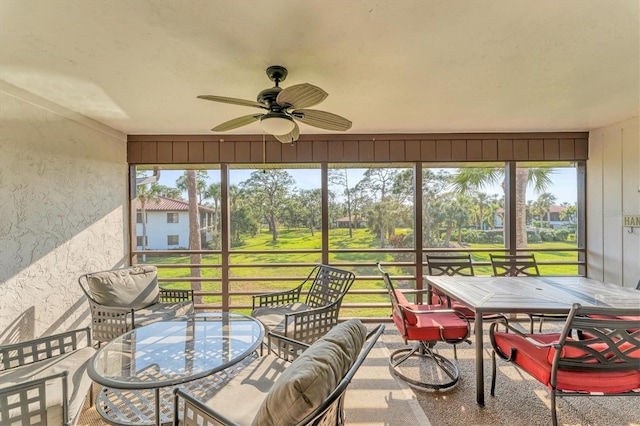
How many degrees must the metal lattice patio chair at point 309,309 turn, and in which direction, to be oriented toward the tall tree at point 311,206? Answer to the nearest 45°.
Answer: approximately 135° to its right

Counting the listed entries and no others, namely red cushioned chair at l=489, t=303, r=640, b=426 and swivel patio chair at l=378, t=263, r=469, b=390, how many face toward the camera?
0

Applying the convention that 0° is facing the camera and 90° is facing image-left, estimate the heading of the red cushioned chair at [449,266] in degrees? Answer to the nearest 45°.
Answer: approximately 0°

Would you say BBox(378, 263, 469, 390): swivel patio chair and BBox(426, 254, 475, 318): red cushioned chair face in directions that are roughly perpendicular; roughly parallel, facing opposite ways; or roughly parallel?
roughly perpendicular

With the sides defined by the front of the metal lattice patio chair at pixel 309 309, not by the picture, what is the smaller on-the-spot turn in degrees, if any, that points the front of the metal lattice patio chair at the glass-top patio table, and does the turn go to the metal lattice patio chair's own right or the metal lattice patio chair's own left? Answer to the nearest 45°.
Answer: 0° — it already faces it

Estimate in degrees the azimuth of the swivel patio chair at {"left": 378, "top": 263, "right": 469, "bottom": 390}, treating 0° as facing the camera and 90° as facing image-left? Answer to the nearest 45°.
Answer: approximately 270°

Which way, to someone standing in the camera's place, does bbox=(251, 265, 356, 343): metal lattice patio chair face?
facing the viewer and to the left of the viewer

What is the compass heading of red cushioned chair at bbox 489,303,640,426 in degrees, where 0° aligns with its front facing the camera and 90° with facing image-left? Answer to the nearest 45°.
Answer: approximately 135°

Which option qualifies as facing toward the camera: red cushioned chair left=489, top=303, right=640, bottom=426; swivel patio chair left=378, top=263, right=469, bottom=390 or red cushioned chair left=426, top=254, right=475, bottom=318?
red cushioned chair left=426, top=254, right=475, bottom=318

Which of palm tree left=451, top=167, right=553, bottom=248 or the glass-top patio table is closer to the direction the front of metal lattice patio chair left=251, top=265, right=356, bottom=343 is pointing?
the glass-top patio table

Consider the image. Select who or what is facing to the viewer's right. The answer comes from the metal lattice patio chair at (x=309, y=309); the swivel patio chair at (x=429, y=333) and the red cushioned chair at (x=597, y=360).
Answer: the swivel patio chair at (x=429, y=333)

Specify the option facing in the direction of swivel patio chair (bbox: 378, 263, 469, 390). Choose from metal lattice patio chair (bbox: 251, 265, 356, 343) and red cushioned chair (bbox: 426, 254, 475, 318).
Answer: the red cushioned chair

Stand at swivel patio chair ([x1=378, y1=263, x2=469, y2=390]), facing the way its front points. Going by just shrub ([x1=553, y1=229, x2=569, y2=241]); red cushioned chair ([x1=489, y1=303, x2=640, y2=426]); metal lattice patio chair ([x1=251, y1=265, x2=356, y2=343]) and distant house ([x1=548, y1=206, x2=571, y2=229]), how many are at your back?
1

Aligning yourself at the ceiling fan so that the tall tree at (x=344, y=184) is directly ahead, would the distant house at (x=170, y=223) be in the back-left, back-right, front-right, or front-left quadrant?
front-left

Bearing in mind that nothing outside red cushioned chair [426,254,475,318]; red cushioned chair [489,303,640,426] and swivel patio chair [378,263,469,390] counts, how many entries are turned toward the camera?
1

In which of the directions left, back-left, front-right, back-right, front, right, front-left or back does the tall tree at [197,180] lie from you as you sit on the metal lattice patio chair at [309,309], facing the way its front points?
right

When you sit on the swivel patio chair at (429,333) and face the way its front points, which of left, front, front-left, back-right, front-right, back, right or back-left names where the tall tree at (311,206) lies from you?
back-left

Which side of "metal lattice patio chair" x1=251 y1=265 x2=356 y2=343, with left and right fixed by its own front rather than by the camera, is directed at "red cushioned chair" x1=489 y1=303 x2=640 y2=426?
left
